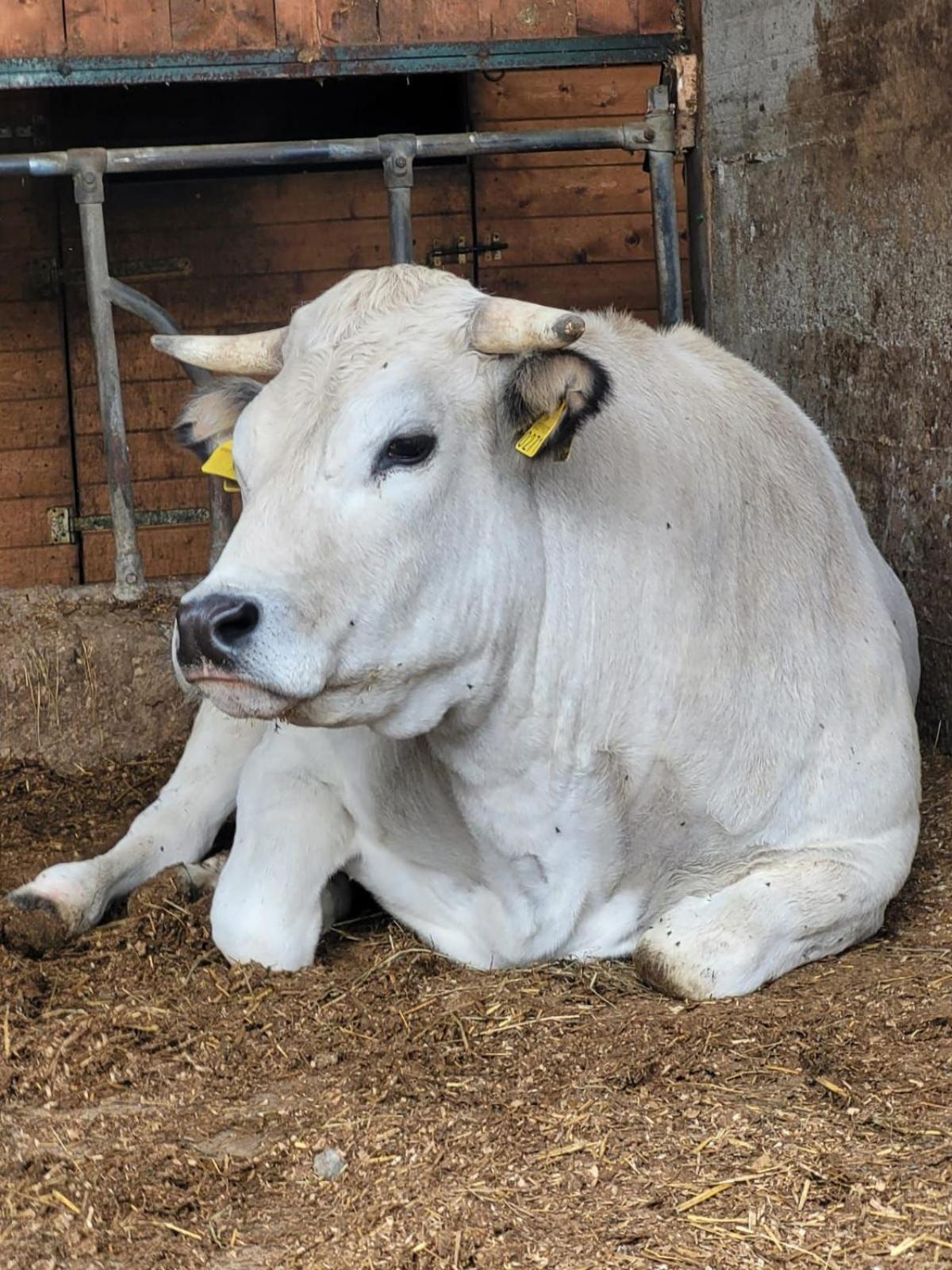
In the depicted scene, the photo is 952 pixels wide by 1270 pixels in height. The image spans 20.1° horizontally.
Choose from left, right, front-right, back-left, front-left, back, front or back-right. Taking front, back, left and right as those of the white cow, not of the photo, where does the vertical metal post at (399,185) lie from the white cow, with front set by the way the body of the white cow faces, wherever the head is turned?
back-right

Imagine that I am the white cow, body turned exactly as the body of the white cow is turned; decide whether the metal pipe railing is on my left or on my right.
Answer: on my right

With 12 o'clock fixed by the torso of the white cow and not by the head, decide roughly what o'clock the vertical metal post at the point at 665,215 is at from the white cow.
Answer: The vertical metal post is roughly at 5 o'clock from the white cow.

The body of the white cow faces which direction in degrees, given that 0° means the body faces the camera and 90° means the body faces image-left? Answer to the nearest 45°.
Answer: approximately 45°

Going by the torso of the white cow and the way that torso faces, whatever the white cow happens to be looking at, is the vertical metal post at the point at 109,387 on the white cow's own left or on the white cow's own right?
on the white cow's own right
